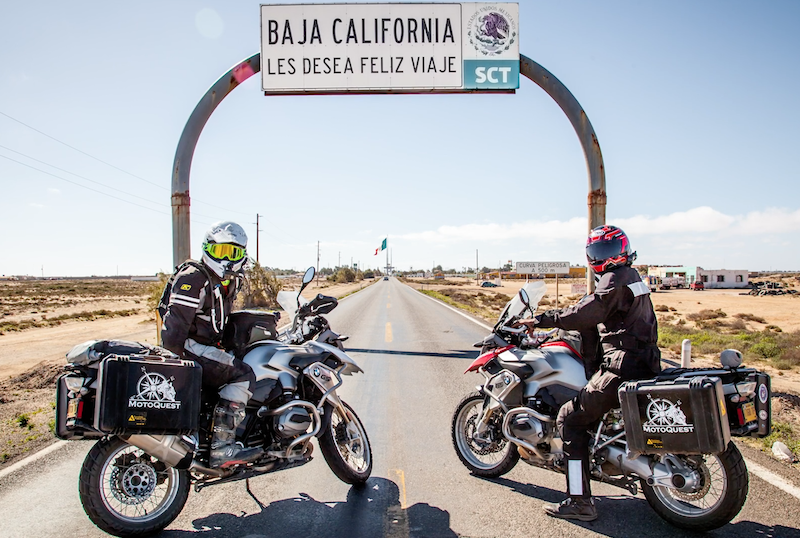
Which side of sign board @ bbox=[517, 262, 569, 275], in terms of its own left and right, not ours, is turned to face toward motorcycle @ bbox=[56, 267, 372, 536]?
front

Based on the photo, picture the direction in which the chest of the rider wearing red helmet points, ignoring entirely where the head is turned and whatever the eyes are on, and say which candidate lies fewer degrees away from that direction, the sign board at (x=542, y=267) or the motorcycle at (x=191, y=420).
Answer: the motorcycle

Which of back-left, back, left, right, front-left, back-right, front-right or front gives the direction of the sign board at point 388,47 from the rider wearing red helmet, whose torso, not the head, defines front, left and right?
front-right

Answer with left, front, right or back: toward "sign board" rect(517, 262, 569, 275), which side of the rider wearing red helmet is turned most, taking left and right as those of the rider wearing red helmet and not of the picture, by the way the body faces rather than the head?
right

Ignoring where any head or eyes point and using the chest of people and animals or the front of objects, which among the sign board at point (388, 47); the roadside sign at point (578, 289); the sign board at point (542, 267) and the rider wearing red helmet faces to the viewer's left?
the rider wearing red helmet

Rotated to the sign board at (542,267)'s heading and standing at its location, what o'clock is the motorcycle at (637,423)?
The motorcycle is roughly at 12 o'clock from the sign board.

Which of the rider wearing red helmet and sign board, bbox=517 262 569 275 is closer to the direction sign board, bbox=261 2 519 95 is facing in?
the rider wearing red helmet

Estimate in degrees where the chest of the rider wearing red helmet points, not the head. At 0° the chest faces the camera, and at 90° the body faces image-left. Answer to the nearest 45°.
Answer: approximately 90°

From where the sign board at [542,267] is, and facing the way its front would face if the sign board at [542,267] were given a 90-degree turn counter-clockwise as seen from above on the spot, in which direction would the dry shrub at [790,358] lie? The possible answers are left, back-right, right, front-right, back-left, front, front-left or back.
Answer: front-right

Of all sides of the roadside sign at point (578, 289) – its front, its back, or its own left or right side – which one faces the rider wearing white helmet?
front

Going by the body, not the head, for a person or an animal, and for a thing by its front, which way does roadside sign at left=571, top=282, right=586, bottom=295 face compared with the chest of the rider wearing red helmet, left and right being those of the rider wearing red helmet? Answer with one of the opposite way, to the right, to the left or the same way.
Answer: to the left
